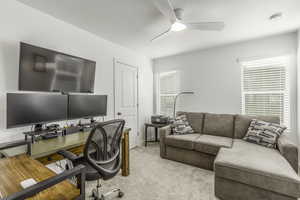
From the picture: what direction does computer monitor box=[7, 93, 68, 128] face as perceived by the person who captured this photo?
facing the viewer and to the right of the viewer

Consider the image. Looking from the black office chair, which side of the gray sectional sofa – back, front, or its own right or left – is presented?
front

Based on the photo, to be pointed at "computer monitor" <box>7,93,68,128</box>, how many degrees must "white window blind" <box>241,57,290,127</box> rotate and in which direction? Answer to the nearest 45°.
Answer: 0° — it already faces it

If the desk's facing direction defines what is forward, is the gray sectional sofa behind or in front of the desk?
in front

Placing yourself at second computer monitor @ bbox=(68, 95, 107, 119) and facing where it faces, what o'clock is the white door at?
The white door is roughly at 9 o'clock from the second computer monitor.

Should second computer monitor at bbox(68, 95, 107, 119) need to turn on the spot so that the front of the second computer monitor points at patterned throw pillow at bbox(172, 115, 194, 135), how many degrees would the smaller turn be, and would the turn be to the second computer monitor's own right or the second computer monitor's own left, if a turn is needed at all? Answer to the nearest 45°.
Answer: approximately 45° to the second computer monitor's own left

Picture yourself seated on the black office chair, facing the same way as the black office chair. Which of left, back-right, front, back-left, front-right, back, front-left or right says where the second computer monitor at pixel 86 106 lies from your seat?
front-right

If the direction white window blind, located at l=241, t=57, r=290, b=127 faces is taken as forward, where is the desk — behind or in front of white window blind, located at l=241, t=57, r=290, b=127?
in front

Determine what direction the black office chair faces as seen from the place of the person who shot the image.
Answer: facing away from the viewer and to the left of the viewer

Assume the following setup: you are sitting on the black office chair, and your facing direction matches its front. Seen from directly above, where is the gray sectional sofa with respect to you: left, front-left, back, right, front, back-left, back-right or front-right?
back-right

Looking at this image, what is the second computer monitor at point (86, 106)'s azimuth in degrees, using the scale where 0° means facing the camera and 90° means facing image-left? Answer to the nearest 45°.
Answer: approximately 315°

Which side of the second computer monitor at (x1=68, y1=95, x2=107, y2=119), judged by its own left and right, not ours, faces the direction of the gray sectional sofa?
front
